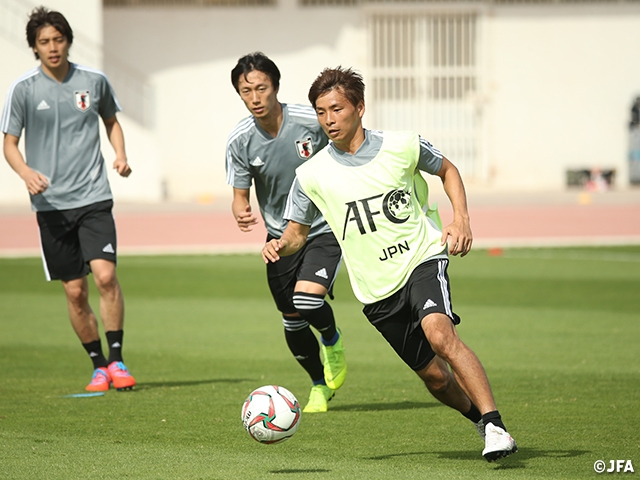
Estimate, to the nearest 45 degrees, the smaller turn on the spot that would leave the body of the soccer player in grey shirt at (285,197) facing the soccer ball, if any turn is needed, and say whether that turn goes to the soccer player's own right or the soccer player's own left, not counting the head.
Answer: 0° — they already face it

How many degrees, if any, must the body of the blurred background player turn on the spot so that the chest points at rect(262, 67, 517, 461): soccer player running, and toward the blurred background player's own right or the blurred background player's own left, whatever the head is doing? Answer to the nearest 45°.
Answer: approximately 45° to the blurred background player's own left

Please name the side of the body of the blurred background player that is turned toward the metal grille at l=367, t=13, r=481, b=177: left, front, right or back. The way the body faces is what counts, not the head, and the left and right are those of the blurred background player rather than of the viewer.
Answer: back

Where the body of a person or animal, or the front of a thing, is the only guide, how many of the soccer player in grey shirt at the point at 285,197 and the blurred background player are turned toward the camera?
2

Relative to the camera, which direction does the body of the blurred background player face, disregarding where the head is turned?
toward the camera

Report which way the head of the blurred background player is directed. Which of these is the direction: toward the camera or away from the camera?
toward the camera

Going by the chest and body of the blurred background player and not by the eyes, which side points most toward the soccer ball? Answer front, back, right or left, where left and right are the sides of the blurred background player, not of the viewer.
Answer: front

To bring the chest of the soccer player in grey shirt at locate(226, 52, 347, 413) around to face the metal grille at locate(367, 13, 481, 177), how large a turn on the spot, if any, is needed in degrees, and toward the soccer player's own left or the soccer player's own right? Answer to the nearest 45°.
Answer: approximately 180°

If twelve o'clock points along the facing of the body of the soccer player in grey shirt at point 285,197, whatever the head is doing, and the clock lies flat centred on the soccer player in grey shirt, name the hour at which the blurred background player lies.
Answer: The blurred background player is roughly at 4 o'clock from the soccer player in grey shirt.

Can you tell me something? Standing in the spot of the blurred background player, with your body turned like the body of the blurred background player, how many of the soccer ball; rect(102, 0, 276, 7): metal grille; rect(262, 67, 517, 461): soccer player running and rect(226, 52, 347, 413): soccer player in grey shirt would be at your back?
1

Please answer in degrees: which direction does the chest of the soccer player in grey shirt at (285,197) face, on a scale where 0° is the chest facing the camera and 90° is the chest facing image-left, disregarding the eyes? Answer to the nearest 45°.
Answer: approximately 0°

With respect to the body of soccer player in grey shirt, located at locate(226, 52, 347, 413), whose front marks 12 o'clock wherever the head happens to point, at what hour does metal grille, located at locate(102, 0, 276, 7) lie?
The metal grille is roughly at 6 o'clock from the soccer player in grey shirt.

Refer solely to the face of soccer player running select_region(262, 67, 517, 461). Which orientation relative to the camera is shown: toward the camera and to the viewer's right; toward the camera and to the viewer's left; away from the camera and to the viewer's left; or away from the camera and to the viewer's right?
toward the camera and to the viewer's left

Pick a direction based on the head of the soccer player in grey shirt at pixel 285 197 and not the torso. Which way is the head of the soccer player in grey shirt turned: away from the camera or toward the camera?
toward the camera

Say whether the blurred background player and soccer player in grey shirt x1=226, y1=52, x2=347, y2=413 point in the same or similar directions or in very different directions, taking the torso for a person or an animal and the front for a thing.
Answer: same or similar directions
